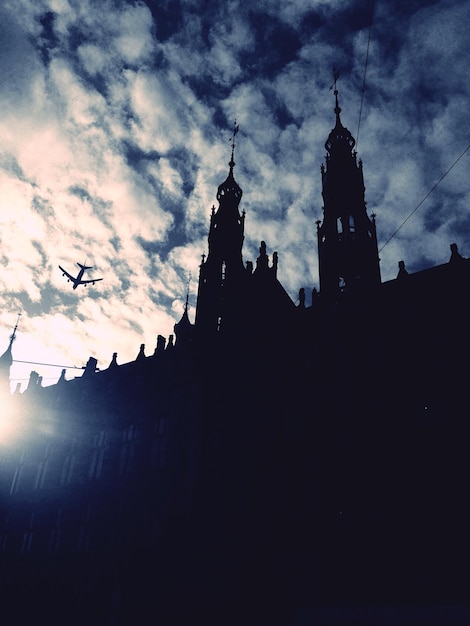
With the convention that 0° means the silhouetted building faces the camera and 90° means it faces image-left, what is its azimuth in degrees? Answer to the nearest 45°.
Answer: approximately 45°

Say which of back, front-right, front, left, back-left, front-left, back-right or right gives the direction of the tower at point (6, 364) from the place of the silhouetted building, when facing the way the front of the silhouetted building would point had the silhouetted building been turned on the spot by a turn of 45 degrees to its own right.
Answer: front-right
